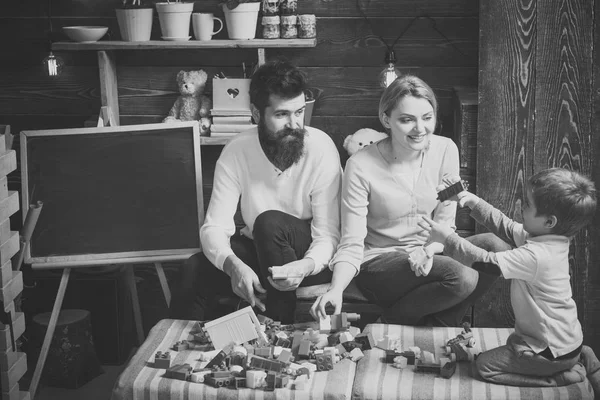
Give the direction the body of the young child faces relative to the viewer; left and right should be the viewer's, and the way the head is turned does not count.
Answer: facing to the left of the viewer

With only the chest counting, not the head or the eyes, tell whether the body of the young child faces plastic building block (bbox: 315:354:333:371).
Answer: yes

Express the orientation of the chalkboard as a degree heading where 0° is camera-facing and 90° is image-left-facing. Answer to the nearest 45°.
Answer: approximately 0°

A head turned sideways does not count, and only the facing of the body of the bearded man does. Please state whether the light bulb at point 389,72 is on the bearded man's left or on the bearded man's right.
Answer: on the bearded man's left

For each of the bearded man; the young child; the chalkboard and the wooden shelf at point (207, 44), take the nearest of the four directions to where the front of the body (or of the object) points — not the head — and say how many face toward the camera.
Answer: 3

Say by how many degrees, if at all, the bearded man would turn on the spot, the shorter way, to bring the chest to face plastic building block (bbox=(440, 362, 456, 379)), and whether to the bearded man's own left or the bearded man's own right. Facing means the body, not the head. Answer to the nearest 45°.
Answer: approximately 45° to the bearded man's own left

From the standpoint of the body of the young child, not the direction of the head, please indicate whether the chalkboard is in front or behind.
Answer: in front

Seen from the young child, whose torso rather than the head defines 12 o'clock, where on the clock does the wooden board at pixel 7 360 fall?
The wooden board is roughly at 12 o'clock from the young child.
